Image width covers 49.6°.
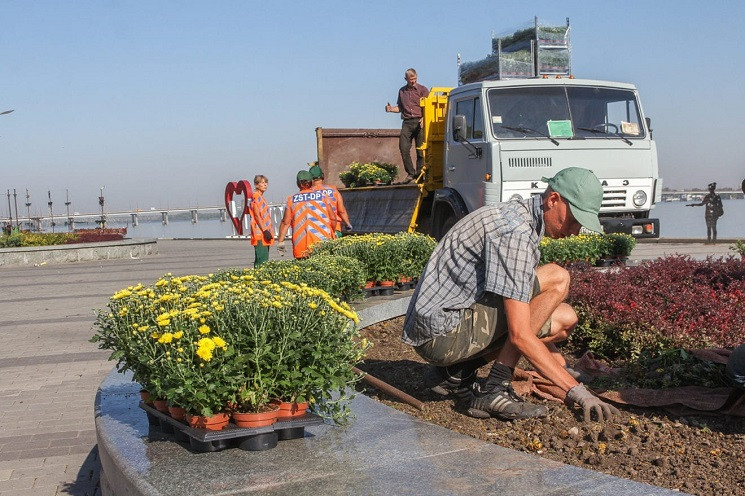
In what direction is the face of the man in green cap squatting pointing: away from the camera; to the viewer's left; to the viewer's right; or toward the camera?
to the viewer's right

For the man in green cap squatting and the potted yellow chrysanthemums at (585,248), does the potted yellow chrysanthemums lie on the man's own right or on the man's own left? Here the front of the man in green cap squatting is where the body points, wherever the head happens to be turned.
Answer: on the man's own left

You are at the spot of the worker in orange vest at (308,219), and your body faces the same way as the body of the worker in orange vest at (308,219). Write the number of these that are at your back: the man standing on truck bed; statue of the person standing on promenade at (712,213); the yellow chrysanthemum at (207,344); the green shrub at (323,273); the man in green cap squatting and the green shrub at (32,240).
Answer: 3

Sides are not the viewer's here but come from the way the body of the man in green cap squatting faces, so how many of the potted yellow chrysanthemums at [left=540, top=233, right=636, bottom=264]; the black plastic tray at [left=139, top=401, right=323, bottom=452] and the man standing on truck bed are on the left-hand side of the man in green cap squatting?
2

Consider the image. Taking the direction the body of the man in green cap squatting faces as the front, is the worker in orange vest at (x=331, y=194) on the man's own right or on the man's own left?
on the man's own left

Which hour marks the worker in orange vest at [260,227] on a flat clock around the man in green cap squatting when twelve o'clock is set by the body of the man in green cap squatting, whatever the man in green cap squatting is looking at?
The worker in orange vest is roughly at 8 o'clock from the man in green cap squatting.

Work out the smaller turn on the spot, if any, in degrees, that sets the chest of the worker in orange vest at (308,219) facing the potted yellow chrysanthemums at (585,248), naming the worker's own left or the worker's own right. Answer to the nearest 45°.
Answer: approximately 90° to the worker's own right

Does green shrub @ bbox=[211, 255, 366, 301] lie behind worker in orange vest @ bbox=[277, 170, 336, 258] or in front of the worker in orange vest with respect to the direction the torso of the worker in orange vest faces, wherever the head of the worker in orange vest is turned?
behind

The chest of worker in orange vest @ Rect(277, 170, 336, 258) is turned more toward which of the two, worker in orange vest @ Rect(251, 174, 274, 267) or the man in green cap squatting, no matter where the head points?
the worker in orange vest

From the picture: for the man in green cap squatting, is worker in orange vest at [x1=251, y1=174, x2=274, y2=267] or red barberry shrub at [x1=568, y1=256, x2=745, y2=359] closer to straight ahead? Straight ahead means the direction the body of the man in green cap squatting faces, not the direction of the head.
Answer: the red barberry shrub

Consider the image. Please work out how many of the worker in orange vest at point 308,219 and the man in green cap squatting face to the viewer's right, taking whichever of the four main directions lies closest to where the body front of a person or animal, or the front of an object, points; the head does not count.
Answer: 1

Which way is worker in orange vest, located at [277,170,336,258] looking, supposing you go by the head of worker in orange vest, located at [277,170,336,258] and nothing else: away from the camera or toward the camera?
away from the camera

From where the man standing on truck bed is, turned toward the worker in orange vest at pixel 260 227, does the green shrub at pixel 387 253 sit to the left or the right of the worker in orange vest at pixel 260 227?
left

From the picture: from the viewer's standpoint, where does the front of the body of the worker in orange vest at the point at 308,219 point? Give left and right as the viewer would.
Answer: facing away from the viewer

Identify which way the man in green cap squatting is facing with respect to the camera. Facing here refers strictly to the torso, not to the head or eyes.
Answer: to the viewer's right

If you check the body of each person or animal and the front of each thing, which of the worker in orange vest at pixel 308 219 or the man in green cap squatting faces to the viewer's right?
the man in green cap squatting
